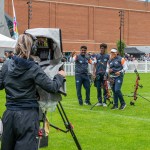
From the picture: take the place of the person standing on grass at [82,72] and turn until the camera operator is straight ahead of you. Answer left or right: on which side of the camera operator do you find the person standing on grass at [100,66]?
left

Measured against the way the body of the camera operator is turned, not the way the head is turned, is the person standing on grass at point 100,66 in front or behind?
in front

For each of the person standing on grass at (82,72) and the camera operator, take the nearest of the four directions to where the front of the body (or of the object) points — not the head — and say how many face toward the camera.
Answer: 1

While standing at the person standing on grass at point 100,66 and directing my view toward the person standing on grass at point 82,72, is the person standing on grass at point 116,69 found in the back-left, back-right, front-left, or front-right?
back-left

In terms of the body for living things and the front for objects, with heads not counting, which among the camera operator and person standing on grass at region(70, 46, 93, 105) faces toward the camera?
the person standing on grass

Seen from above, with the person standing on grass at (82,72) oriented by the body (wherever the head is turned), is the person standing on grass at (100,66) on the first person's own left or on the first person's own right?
on the first person's own left

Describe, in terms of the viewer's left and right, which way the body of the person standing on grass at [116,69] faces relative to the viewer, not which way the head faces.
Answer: facing the viewer and to the left of the viewer

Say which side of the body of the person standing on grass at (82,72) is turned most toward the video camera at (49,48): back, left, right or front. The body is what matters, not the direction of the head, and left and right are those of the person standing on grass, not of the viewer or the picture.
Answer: front

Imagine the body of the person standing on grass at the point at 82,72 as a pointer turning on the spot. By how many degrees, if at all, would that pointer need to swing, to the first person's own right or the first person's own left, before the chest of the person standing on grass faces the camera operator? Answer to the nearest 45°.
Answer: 0° — they already face them

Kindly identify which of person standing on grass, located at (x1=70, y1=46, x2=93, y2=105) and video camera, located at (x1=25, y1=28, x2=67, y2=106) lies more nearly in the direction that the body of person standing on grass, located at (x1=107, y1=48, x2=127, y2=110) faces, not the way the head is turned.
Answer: the video camera

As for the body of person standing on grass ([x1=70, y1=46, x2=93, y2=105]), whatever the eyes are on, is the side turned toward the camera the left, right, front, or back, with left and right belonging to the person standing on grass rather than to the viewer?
front

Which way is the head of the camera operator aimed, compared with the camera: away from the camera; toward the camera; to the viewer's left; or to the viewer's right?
away from the camera

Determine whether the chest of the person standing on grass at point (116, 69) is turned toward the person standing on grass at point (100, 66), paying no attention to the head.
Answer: no

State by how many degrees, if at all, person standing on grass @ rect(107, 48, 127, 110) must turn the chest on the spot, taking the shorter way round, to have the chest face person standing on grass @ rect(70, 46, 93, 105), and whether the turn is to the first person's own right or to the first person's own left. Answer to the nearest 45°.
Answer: approximately 90° to the first person's own right

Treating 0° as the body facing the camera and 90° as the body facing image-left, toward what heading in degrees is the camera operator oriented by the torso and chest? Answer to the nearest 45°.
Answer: approximately 225°
